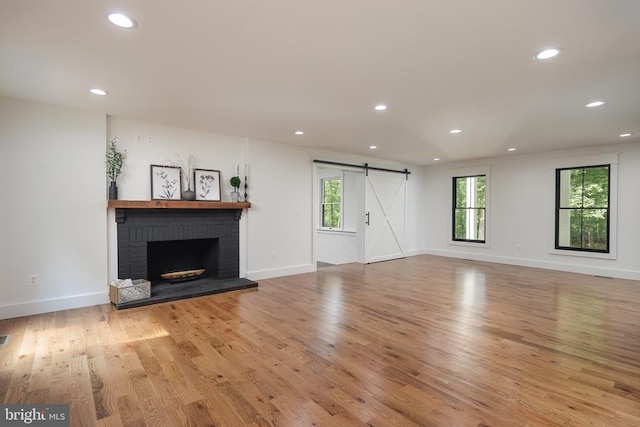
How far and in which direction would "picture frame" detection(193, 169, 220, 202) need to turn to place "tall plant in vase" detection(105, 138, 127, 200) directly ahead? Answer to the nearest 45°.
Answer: approximately 135° to its right

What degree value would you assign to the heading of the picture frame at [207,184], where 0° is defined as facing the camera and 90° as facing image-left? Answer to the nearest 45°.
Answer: approximately 315°

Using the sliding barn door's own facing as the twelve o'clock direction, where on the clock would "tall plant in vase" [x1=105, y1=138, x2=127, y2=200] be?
The tall plant in vase is roughly at 3 o'clock from the sliding barn door.

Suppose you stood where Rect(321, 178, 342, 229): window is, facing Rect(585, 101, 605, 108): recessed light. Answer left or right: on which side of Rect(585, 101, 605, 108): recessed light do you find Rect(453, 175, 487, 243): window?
left

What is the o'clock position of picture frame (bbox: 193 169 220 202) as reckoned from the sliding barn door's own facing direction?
The picture frame is roughly at 3 o'clock from the sliding barn door.

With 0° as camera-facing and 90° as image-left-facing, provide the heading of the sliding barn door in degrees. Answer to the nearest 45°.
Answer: approximately 315°

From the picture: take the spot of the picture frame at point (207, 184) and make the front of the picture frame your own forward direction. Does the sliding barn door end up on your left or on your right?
on your left
